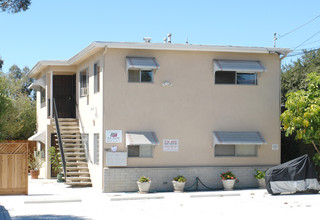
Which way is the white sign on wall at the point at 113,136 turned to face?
toward the camera

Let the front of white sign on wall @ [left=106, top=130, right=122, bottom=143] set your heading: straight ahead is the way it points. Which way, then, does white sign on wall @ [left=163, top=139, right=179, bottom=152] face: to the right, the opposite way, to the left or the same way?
the same way

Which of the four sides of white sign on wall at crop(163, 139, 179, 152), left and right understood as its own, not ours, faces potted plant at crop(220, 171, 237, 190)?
left

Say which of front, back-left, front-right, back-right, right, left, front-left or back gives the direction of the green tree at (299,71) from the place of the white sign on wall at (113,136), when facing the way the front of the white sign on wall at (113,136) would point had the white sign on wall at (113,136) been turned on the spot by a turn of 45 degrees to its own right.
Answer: back

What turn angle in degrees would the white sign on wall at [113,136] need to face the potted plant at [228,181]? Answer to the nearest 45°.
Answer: approximately 90° to its left

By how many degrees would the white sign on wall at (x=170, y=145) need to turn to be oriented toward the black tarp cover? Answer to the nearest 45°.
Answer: approximately 45° to its left

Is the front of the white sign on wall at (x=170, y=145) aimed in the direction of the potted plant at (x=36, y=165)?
no

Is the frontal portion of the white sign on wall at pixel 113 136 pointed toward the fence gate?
no

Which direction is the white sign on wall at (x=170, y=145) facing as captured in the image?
toward the camera

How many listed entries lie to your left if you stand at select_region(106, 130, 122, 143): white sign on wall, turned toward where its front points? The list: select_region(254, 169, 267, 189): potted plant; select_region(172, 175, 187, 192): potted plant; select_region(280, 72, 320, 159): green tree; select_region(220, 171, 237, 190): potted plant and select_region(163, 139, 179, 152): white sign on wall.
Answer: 5

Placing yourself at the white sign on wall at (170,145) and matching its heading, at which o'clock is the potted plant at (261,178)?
The potted plant is roughly at 9 o'clock from the white sign on wall.

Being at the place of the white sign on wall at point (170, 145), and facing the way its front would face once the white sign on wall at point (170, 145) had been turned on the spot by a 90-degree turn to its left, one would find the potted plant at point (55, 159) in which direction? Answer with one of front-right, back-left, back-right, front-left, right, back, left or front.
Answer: back-left

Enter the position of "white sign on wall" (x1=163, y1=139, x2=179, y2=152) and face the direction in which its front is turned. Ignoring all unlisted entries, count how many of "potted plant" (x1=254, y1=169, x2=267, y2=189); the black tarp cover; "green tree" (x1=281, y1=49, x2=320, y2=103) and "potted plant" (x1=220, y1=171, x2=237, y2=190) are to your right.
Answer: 0
